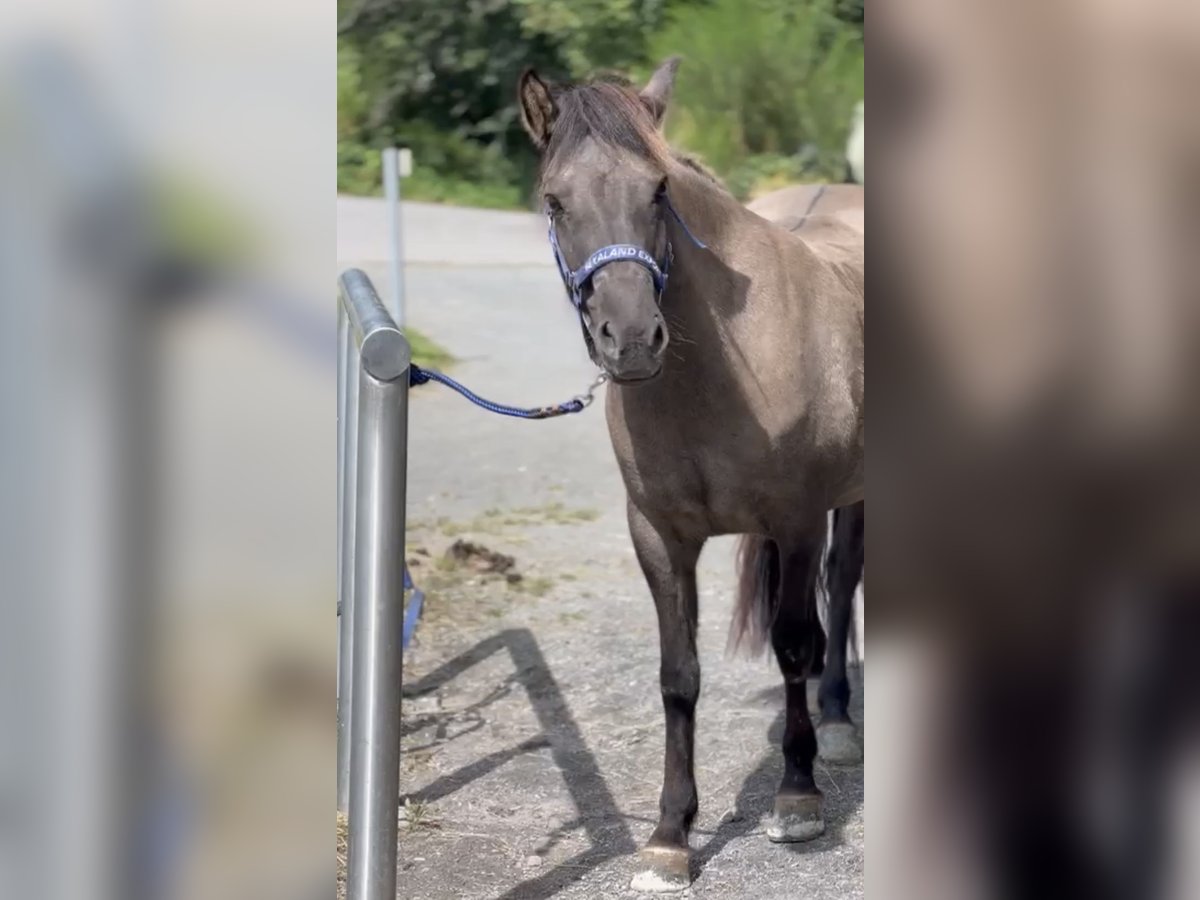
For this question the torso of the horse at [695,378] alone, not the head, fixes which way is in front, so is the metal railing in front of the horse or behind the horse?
in front

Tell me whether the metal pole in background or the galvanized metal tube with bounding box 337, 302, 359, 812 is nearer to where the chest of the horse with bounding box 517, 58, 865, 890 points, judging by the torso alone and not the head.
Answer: the galvanized metal tube

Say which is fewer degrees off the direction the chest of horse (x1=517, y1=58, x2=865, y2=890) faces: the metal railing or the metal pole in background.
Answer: the metal railing

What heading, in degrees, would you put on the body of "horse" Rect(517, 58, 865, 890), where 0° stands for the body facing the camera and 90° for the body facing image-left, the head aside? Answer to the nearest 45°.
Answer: approximately 45°

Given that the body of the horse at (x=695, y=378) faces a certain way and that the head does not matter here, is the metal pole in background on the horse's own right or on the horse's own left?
on the horse's own right

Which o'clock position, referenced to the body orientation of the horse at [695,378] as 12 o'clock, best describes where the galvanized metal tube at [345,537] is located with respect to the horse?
The galvanized metal tube is roughly at 1 o'clock from the horse.
